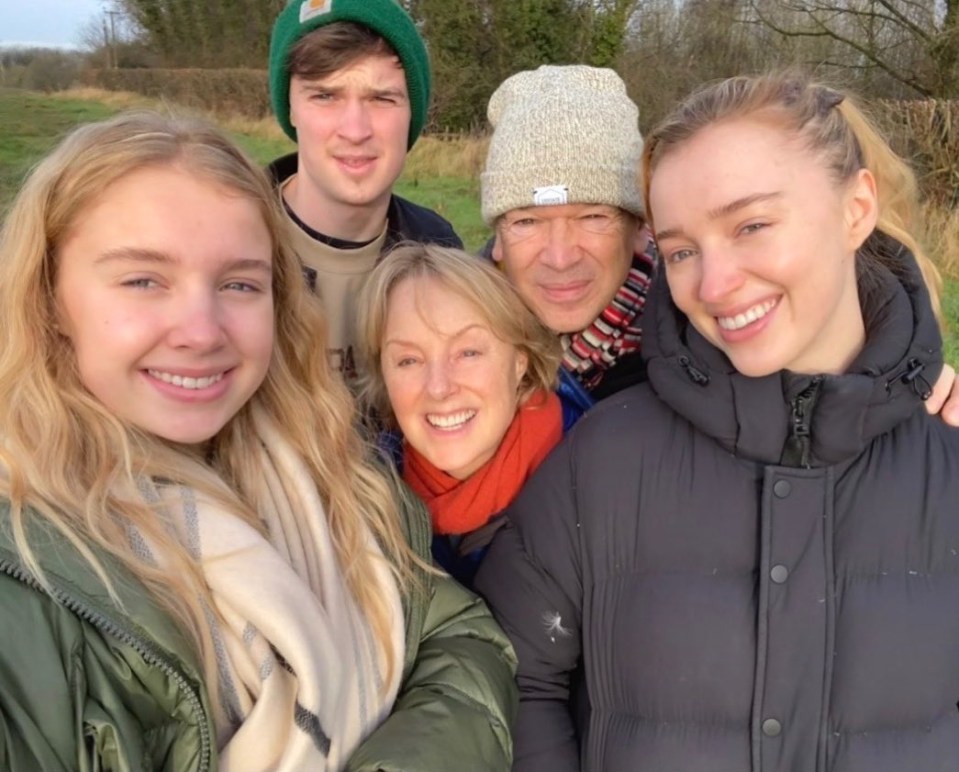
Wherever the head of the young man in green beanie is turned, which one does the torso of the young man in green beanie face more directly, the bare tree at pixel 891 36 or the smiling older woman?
the smiling older woman

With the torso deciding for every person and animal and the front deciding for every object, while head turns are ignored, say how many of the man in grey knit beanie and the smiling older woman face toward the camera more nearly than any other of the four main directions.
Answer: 2

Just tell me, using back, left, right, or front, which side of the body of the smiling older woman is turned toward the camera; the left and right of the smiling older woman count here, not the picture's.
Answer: front

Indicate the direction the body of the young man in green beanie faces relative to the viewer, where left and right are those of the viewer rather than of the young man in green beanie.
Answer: facing the viewer

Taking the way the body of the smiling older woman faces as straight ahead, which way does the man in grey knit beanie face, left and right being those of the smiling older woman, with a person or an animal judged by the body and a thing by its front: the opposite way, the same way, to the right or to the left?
the same way

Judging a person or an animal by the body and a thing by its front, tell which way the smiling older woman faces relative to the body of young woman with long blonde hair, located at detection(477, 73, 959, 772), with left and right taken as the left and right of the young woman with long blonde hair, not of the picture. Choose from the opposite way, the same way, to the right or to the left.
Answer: the same way

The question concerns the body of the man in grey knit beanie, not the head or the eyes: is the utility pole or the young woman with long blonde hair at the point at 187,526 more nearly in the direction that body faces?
the young woman with long blonde hair

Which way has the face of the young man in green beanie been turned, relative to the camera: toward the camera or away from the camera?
toward the camera

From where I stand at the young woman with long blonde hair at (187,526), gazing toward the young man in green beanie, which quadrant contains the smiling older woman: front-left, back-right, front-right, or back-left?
front-right

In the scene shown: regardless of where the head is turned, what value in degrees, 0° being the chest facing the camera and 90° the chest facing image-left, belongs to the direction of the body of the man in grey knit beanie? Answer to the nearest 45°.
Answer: approximately 0°

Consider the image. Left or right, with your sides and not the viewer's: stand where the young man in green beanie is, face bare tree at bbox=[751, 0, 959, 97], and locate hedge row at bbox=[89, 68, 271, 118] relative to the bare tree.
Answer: left

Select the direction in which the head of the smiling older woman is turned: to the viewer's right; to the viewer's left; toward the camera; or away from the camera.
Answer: toward the camera

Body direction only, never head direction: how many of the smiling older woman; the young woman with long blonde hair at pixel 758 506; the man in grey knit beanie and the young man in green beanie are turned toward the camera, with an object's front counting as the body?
4

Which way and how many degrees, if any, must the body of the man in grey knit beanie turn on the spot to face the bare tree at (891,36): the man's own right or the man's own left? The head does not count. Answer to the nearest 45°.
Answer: approximately 180°

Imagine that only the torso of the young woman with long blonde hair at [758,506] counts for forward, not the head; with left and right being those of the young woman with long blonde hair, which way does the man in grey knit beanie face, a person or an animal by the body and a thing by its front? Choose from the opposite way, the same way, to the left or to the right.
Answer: the same way

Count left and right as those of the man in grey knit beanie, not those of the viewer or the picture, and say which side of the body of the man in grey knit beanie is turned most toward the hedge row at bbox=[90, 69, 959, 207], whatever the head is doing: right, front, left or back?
back

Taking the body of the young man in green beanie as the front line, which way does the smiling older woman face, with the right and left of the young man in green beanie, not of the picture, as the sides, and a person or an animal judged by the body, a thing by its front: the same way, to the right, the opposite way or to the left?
the same way
